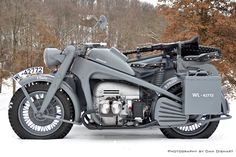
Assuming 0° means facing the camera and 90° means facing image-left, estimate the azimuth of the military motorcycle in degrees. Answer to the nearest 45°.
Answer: approximately 90°

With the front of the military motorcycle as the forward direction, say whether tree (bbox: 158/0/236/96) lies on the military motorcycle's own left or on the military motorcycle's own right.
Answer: on the military motorcycle's own right
